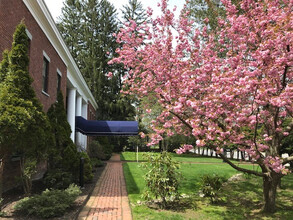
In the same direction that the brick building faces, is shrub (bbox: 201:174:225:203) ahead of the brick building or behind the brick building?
ahead

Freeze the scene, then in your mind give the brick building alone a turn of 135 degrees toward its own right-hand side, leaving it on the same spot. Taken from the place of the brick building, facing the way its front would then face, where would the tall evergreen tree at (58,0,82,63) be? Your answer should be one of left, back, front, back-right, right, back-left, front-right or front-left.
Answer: back-right

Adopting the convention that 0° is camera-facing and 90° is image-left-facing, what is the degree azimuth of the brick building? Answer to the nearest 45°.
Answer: approximately 270°

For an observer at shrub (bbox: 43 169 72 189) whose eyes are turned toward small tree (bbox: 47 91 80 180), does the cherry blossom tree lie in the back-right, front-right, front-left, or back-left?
back-right

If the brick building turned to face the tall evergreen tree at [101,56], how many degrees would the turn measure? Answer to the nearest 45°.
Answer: approximately 90° to its left

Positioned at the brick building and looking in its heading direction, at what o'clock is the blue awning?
The blue awning is roughly at 10 o'clock from the brick building.

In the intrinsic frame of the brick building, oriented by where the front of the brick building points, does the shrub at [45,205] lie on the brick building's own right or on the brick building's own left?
on the brick building's own right

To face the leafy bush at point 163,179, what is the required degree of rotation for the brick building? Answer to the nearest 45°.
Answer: approximately 45° to its right

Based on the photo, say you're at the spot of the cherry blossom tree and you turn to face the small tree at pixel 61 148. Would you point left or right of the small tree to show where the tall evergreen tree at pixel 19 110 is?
left

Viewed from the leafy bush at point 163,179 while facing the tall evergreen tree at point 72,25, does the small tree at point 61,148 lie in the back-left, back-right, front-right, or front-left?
front-left
